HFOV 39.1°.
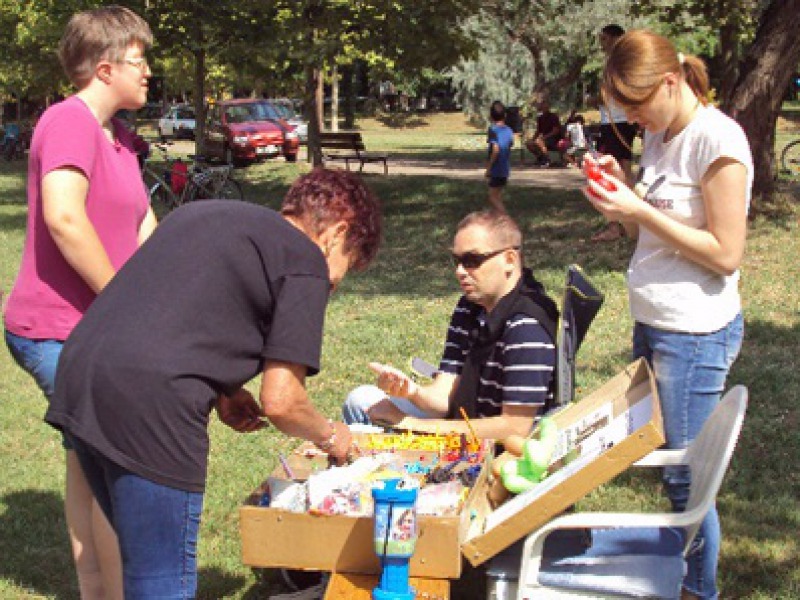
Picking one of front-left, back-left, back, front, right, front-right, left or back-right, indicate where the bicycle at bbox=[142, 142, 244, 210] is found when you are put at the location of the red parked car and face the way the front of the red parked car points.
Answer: front-right

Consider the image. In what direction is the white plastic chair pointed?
to the viewer's left

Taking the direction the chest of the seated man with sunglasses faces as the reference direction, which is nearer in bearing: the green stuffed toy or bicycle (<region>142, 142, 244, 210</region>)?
the green stuffed toy

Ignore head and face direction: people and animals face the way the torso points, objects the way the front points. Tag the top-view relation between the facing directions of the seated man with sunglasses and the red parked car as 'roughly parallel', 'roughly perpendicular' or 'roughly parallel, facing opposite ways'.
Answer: roughly perpendicular

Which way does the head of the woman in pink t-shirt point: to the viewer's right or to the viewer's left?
to the viewer's right

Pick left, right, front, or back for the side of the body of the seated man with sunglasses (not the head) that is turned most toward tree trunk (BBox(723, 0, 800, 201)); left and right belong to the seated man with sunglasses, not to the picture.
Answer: back

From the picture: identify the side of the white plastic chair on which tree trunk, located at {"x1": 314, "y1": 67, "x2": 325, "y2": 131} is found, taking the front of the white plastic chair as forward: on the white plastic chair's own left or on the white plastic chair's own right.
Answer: on the white plastic chair's own right

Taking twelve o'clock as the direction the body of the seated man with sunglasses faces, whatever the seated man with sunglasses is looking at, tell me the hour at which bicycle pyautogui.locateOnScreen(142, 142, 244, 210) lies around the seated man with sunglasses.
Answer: The bicycle is roughly at 4 o'clock from the seated man with sunglasses.

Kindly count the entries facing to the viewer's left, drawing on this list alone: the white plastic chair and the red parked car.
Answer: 1

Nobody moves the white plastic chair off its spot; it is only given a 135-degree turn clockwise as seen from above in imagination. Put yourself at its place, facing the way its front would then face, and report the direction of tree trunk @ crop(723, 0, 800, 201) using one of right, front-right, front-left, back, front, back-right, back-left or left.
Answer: front-left

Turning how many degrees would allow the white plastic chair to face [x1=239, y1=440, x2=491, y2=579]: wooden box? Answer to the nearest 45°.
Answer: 0° — it already faces it
